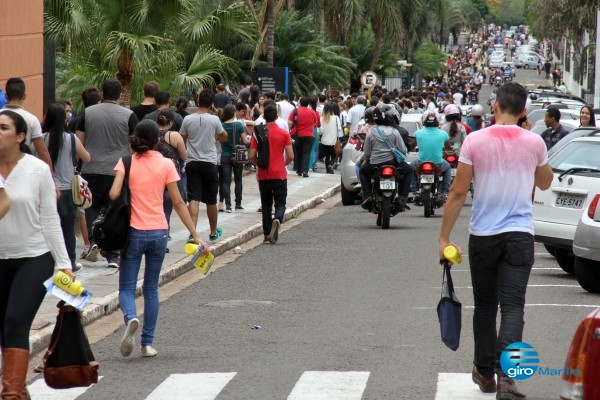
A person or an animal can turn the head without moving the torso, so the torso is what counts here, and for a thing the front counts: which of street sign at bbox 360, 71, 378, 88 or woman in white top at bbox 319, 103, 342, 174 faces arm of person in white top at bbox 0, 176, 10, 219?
the street sign

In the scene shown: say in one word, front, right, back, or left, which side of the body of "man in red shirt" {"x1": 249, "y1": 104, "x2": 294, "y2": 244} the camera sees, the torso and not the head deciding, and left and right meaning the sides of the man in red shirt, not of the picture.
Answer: back

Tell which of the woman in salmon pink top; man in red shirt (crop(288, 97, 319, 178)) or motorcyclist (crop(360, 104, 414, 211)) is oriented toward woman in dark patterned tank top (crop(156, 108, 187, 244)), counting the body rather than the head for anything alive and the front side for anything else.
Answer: the woman in salmon pink top

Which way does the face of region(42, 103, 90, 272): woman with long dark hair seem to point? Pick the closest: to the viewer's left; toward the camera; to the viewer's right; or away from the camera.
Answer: away from the camera

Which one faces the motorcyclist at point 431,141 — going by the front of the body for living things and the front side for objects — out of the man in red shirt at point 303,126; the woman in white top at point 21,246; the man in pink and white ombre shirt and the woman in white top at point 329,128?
the man in pink and white ombre shirt

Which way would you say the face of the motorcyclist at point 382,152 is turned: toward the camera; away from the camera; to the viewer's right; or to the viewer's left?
away from the camera

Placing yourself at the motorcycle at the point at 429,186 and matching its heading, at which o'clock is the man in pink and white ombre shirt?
The man in pink and white ombre shirt is roughly at 6 o'clock from the motorcycle.

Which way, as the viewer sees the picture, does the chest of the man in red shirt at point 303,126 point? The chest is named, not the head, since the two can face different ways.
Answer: away from the camera

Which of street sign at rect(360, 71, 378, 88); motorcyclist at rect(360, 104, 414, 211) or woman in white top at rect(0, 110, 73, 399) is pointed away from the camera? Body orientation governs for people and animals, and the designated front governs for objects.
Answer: the motorcyclist

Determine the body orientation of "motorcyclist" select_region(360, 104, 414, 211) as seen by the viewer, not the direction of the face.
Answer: away from the camera

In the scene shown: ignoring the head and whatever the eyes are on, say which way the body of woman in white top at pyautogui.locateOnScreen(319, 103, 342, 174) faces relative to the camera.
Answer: away from the camera

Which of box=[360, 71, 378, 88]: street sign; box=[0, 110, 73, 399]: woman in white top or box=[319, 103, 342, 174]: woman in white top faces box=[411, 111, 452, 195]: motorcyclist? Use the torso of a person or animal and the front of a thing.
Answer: the street sign

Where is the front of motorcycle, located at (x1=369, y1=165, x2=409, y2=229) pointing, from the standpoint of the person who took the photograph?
facing away from the viewer

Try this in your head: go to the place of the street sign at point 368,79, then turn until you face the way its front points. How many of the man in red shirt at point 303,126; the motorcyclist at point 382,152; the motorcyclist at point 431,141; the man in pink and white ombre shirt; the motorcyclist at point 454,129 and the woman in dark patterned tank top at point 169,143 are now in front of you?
6

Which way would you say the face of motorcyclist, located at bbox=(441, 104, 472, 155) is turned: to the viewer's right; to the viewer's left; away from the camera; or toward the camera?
away from the camera

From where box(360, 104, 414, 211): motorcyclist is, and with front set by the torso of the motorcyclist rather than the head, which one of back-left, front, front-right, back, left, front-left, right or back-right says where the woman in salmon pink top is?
back

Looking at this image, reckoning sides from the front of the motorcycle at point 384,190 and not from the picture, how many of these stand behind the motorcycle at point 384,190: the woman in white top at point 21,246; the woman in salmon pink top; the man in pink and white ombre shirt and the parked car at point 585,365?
4

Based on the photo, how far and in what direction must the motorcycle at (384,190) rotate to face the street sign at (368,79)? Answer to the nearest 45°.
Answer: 0° — it already faces it

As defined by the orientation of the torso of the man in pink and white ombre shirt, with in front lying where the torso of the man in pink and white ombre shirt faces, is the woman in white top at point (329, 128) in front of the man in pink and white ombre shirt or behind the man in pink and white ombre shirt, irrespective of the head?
in front
